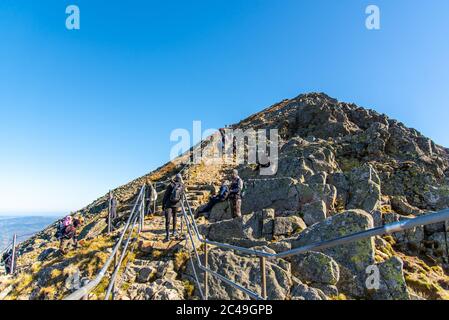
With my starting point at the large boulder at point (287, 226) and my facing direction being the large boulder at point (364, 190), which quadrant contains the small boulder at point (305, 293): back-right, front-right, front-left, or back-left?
back-right

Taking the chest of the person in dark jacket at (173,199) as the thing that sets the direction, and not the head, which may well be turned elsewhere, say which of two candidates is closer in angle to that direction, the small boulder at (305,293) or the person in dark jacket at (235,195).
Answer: the person in dark jacket

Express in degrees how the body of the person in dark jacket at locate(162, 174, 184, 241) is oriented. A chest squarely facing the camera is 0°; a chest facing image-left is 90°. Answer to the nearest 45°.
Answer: approximately 180°

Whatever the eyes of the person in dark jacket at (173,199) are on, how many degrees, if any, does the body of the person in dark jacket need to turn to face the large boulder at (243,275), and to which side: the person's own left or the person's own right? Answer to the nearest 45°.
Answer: approximately 135° to the person's own right

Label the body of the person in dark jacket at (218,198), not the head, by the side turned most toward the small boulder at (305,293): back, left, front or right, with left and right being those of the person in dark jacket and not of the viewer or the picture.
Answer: left

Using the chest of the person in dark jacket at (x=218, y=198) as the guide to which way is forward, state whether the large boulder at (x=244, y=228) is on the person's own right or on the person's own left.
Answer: on the person's own left

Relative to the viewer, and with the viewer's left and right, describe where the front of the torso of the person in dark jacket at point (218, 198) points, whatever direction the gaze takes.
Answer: facing to the left of the viewer

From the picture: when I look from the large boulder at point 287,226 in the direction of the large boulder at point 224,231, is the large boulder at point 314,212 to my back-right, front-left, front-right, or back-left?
back-right

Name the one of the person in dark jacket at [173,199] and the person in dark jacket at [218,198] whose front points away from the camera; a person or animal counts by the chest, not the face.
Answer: the person in dark jacket at [173,199]

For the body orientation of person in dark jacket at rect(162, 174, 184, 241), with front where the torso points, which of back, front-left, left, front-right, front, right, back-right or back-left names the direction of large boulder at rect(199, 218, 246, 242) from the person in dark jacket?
right

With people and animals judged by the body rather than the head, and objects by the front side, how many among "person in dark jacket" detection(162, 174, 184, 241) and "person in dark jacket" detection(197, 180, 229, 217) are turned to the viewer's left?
1

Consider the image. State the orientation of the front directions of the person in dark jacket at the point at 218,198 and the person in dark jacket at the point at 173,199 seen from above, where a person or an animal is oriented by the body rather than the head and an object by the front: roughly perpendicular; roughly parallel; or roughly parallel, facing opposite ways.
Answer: roughly perpendicular

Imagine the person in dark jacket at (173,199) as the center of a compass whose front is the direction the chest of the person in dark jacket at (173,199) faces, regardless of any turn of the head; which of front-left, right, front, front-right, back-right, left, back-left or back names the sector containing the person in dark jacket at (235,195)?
front-right

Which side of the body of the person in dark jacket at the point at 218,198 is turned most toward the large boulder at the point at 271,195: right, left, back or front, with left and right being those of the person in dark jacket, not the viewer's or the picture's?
back

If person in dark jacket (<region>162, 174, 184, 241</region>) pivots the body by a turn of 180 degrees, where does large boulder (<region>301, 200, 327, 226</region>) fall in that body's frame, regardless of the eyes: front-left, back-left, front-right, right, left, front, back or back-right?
left
